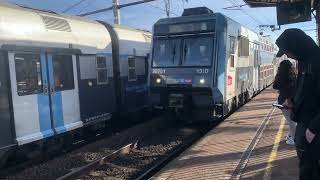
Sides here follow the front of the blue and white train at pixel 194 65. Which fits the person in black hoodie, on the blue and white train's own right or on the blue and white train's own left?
on the blue and white train's own left

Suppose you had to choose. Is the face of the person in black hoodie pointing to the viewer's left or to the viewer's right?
to the viewer's left

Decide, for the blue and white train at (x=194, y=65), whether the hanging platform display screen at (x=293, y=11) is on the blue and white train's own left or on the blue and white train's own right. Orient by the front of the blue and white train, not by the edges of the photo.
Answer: on the blue and white train's own left

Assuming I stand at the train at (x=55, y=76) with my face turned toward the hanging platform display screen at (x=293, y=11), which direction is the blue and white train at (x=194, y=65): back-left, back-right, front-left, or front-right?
front-left

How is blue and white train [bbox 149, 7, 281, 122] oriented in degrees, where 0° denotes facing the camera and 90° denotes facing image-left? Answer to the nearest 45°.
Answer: approximately 45°

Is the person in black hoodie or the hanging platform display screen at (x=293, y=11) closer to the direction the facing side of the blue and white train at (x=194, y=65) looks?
the person in black hoodie

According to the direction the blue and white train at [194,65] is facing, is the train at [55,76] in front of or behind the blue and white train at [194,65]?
in front
